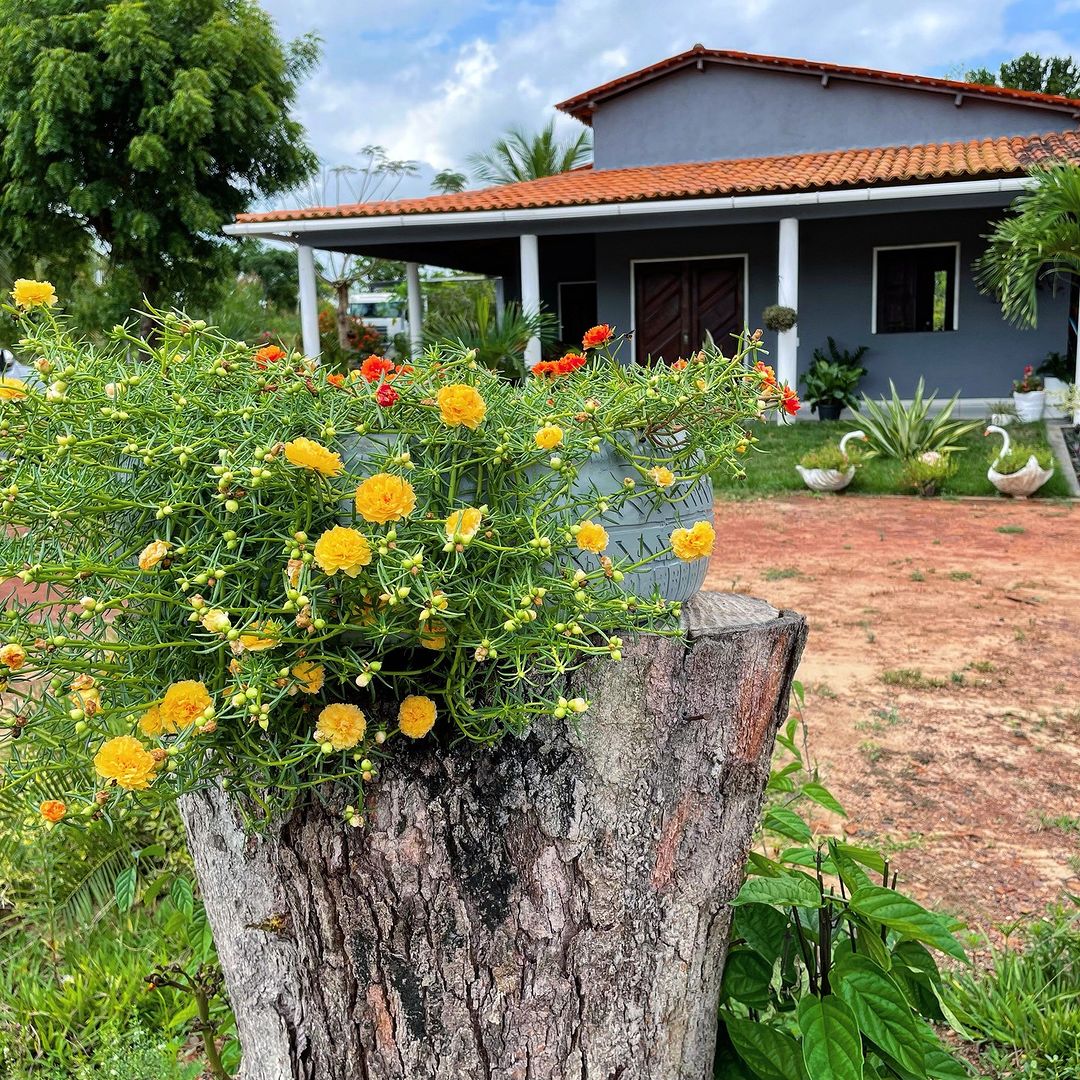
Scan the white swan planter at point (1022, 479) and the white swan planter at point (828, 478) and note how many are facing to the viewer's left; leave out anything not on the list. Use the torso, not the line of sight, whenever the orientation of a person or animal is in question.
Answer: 1

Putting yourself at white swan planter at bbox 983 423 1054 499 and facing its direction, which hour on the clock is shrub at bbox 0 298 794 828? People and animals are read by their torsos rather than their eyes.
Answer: The shrub is roughly at 9 o'clock from the white swan planter.

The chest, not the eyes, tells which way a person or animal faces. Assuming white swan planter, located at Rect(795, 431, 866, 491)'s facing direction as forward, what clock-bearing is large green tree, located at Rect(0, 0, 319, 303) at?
The large green tree is roughly at 7 o'clock from the white swan planter.

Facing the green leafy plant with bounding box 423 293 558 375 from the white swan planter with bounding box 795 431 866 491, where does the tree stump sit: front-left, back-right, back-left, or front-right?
back-left

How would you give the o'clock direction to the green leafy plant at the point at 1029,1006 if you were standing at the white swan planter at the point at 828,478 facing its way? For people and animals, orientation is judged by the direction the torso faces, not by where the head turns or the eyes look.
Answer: The green leafy plant is roughly at 3 o'clock from the white swan planter.

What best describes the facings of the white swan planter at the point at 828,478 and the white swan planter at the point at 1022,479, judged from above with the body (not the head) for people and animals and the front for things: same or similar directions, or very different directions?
very different directions

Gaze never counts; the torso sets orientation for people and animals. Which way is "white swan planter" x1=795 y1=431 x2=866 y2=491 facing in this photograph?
to the viewer's right

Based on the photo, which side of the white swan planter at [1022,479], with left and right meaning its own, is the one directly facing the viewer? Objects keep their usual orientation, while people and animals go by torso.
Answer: left

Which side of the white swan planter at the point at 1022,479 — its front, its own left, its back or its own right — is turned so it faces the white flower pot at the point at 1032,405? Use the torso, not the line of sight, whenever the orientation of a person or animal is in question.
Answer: right

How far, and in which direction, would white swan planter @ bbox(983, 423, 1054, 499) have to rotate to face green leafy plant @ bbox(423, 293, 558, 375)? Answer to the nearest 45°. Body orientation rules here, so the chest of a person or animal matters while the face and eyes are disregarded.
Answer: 0° — it already faces it

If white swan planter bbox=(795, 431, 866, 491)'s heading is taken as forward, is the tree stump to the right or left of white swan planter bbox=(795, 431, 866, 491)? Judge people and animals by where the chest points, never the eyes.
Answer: on its right
